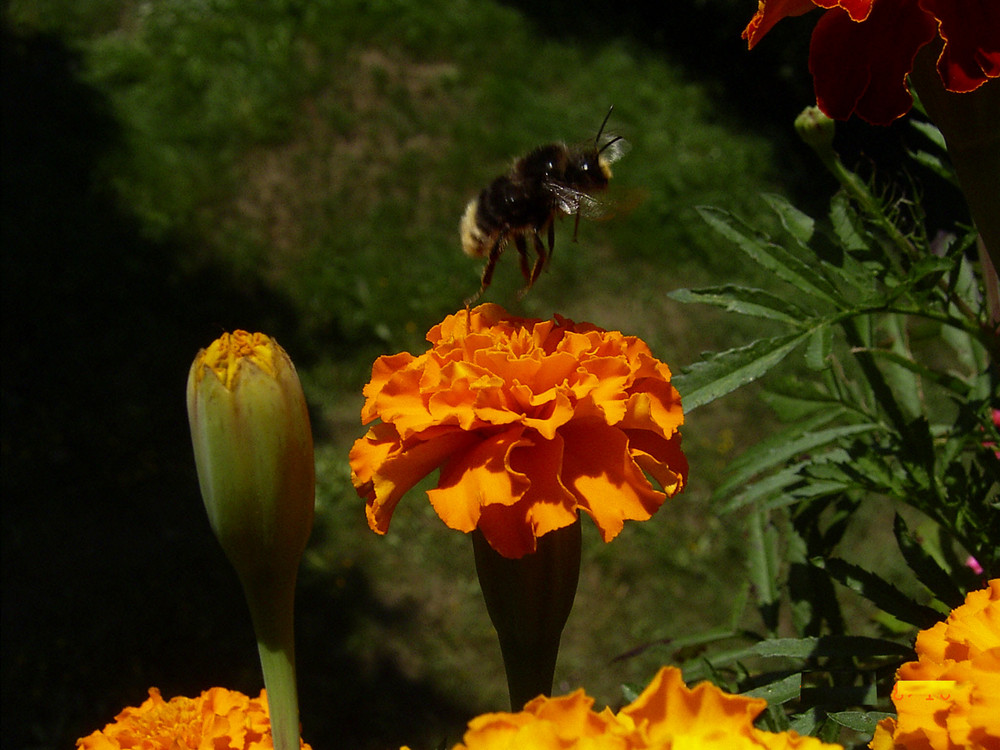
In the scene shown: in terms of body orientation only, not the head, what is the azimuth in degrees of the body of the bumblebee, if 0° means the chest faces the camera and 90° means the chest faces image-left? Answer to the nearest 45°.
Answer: approximately 270°
